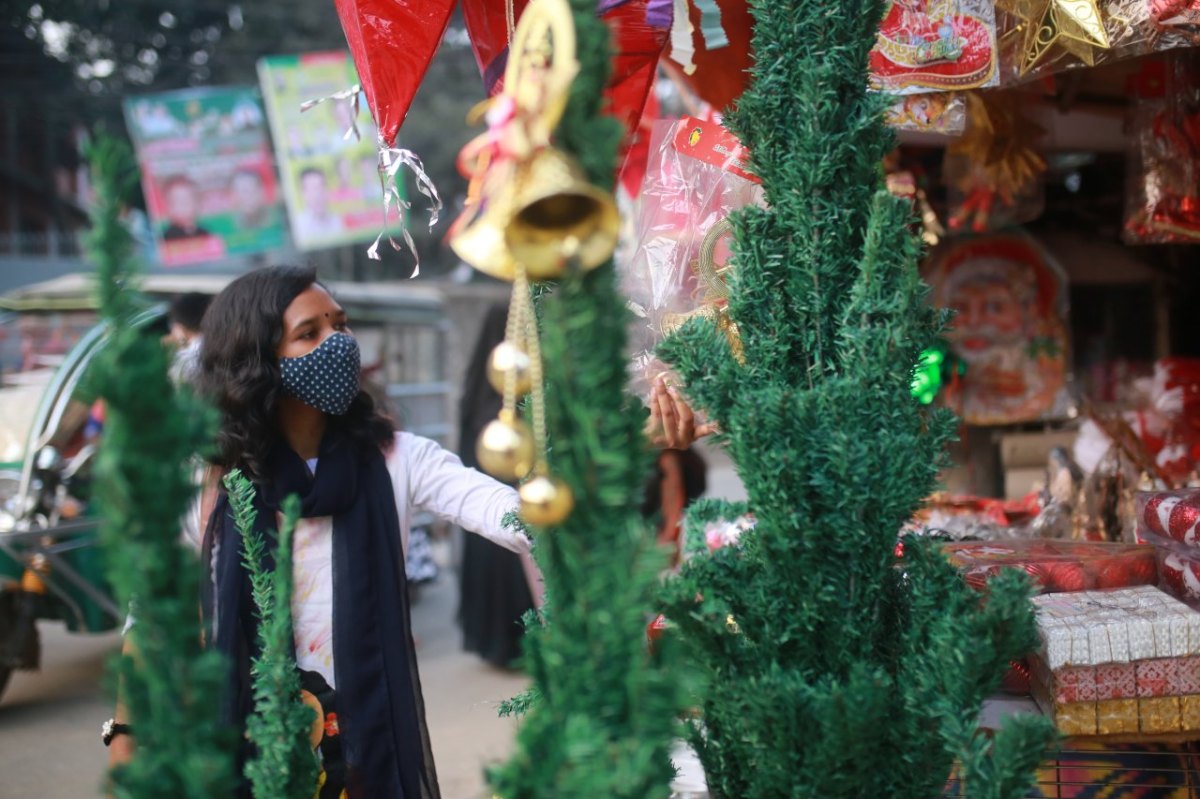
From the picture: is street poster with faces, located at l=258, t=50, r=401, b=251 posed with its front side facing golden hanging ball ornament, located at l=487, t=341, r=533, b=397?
yes

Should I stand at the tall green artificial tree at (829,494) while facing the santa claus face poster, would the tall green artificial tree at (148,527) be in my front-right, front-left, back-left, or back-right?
back-left

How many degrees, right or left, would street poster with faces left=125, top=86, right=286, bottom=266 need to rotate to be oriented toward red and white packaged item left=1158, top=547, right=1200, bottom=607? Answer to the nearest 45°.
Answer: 0° — it already faces it

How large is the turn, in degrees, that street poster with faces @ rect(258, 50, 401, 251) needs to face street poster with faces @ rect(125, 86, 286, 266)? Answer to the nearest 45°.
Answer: approximately 135° to its right

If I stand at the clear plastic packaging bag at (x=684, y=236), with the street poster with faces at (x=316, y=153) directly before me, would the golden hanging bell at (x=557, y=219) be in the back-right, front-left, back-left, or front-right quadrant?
back-left

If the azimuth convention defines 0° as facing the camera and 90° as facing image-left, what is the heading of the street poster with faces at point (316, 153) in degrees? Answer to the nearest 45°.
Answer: approximately 0°

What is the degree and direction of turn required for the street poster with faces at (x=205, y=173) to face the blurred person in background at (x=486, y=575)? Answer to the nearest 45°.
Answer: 0° — it already faces them
